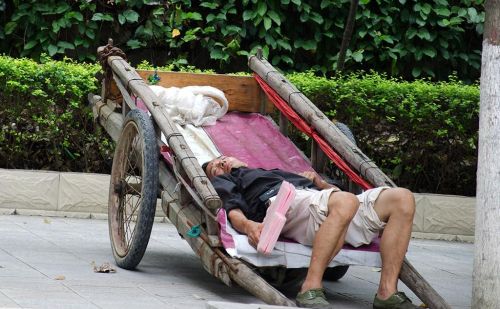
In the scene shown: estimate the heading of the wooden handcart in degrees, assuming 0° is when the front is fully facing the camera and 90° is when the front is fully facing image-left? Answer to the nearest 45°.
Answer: approximately 315°

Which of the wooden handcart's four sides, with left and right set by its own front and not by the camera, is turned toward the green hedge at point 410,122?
left

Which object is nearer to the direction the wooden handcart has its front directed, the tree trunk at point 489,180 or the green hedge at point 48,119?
the tree trunk

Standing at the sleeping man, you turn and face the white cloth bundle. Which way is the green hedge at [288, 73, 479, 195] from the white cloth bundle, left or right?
right

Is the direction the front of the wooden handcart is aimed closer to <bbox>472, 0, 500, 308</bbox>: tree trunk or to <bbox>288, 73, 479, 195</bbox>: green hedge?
the tree trunk

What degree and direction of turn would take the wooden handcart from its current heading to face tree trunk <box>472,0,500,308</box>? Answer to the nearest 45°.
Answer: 0° — it already faces it

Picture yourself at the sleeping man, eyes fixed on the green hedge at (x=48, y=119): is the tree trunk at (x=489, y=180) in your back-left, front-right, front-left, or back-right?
back-right

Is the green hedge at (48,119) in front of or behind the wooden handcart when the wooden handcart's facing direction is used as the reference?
behind
